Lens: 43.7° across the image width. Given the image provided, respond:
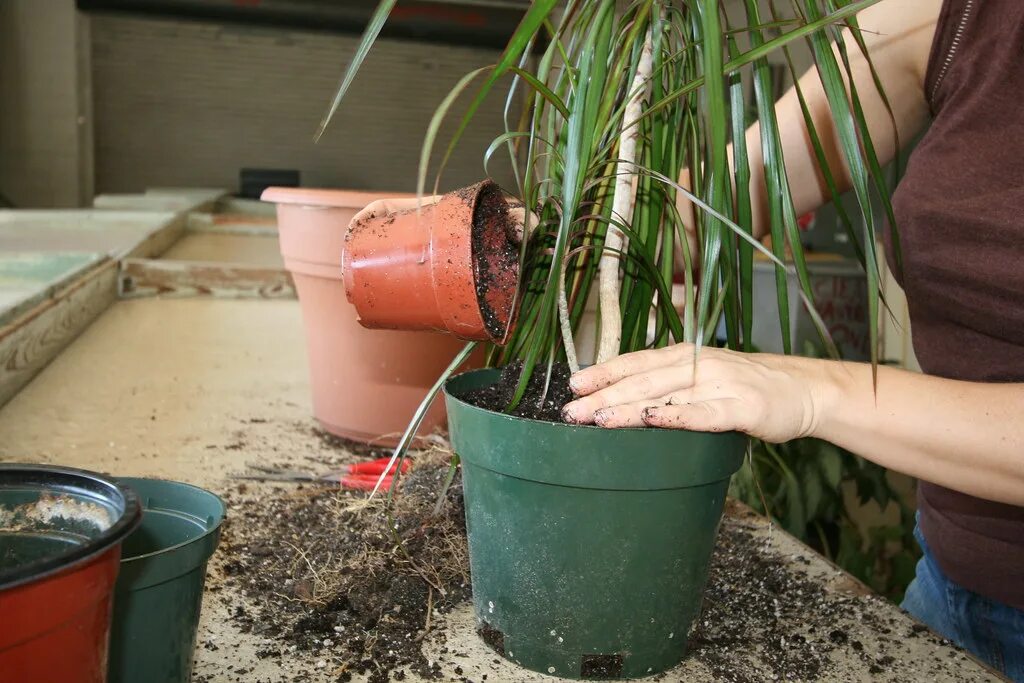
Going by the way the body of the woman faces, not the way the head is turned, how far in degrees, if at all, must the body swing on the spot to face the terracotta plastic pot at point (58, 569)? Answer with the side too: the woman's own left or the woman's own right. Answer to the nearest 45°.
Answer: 0° — they already face it

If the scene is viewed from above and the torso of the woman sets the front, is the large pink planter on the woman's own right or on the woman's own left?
on the woman's own right

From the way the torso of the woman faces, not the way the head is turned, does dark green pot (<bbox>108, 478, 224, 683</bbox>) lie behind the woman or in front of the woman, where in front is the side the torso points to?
in front

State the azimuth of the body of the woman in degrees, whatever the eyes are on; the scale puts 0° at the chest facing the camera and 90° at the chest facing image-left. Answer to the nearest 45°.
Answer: approximately 45°
